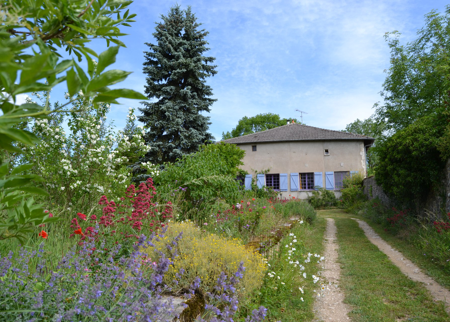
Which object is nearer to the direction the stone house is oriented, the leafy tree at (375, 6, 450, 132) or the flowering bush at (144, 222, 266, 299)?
the flowering bush

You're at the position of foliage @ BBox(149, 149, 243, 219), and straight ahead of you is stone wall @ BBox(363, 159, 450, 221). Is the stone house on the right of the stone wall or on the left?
left

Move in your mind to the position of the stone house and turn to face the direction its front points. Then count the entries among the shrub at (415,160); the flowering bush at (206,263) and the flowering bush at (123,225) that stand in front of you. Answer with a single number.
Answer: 3

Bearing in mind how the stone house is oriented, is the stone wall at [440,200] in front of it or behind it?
in front

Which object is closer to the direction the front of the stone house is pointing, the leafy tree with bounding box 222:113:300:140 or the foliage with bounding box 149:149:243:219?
the foliage

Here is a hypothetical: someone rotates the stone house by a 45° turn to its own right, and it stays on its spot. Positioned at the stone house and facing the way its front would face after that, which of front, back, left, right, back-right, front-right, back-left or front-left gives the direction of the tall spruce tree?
front

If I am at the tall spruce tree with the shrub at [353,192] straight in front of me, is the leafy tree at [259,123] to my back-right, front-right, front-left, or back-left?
front-left

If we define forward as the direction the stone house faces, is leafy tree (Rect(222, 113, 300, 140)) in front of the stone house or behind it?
behind

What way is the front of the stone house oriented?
toward the camera

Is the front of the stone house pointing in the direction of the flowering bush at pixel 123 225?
yes

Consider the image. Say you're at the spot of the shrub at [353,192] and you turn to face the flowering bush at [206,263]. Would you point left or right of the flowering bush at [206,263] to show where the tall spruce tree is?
right

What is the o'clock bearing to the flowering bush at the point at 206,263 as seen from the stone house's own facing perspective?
The flowering bush is roughly at 12 o'clock from the stone house.

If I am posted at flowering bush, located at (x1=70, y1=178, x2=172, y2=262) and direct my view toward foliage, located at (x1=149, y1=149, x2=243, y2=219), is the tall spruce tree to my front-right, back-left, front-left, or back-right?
front-left

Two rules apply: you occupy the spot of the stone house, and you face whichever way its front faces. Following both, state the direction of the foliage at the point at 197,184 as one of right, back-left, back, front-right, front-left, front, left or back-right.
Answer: front

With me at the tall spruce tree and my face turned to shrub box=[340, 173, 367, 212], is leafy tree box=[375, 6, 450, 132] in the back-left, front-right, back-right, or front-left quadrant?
front-right

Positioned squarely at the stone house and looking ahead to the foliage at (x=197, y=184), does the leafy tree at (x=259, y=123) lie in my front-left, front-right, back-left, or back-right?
back-right
